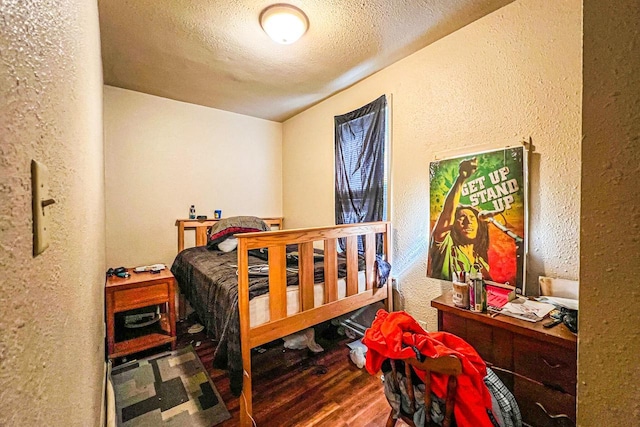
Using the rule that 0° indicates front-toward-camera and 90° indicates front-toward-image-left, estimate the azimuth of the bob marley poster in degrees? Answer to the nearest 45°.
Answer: approximately 45°

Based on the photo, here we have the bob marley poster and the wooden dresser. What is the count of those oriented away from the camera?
0

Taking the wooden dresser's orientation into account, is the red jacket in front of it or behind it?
in front

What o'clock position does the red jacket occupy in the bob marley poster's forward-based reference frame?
The red jacket is roughly at 11 o'clock from the bob marley poster.
